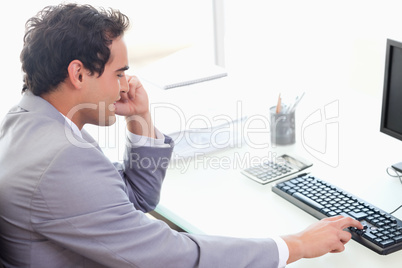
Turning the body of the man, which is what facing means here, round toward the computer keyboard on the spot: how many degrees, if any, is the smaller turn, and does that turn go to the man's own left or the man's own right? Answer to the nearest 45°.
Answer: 0° — they already face it

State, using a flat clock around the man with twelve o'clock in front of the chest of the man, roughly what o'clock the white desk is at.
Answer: The white desk is roughly at 11 o'clock from the man.

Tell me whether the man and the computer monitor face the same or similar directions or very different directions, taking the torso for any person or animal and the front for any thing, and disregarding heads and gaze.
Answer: very different directions

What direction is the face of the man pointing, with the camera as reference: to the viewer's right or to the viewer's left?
to the viewer's right

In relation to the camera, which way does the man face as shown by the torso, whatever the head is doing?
to the viewer's right

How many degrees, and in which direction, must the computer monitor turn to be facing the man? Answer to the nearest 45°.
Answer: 0° — it already faces them

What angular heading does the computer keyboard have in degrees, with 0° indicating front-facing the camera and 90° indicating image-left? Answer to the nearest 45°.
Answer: approximately 45°

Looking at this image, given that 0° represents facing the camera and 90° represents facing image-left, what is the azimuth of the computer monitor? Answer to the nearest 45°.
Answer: approximately 45°
